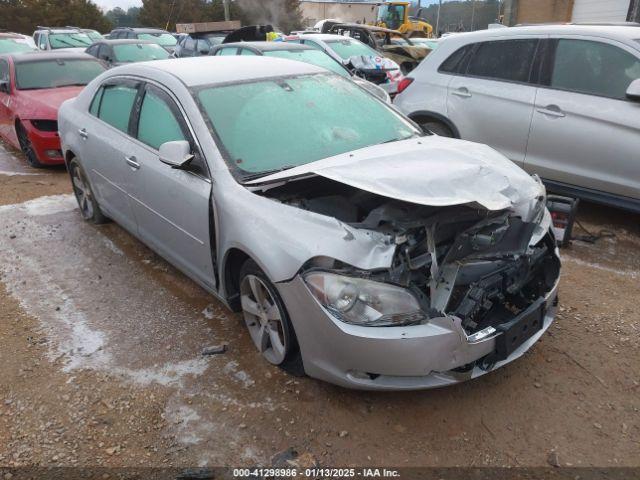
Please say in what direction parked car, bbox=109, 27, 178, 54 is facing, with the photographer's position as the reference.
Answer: facing the viewer and to the right of the viewer

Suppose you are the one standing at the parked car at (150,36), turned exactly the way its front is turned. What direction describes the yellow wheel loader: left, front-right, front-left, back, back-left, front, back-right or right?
left

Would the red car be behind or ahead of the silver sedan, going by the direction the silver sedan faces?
behind

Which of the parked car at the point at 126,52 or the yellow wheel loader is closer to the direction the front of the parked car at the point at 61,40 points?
the parked car

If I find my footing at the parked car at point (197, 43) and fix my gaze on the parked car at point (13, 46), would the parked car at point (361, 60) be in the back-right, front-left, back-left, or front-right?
back-left

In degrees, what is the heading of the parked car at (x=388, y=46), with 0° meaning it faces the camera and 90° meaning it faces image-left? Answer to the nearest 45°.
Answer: approximately 315°

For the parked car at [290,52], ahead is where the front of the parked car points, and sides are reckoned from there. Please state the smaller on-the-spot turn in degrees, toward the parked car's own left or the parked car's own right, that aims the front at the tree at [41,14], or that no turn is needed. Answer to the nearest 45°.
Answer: approximately 180°

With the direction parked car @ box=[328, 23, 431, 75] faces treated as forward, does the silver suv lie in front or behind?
in front

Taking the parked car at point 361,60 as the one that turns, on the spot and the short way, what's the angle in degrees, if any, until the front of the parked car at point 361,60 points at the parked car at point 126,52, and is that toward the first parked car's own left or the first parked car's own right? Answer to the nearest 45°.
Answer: approximately 135° to the first parked car's own right
